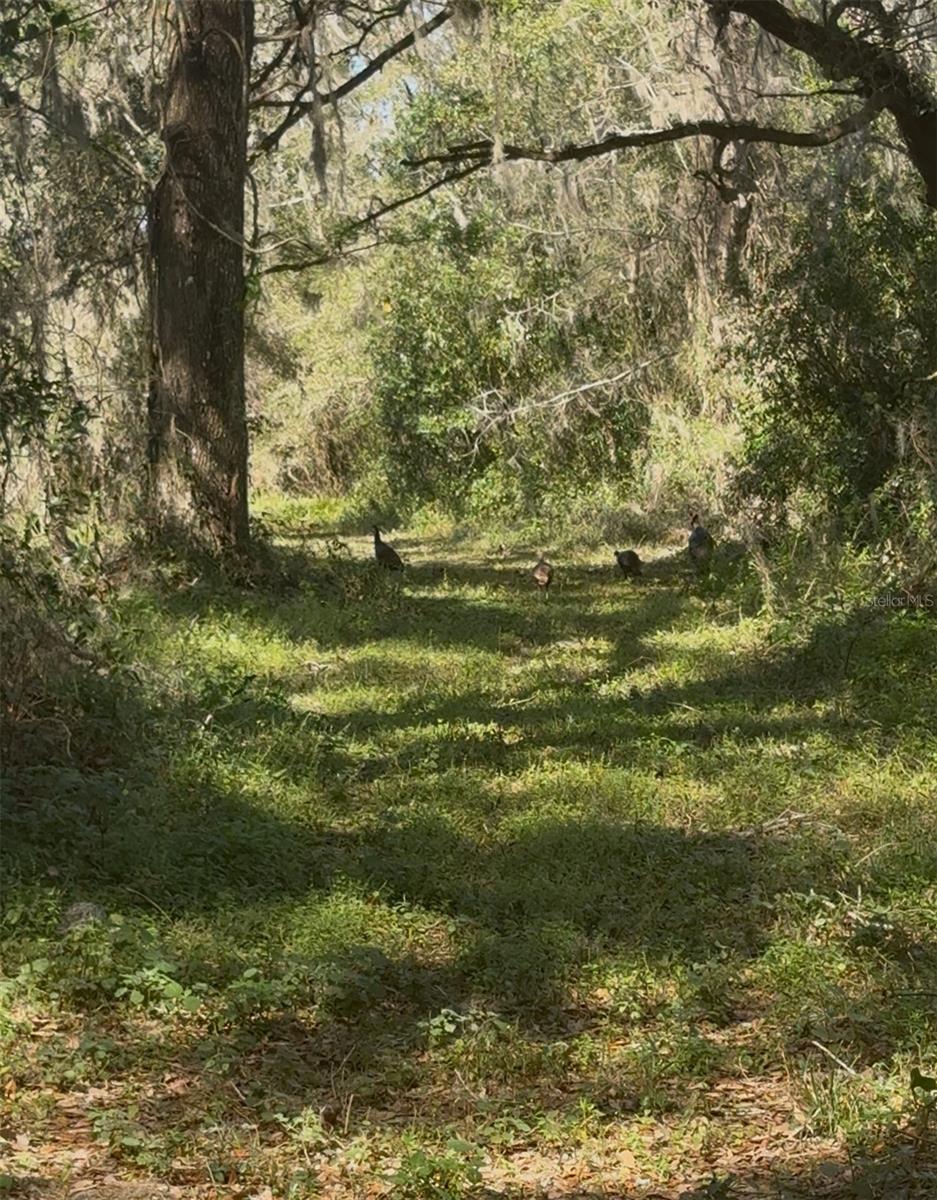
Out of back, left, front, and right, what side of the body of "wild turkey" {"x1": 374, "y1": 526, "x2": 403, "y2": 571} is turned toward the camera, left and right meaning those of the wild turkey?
left

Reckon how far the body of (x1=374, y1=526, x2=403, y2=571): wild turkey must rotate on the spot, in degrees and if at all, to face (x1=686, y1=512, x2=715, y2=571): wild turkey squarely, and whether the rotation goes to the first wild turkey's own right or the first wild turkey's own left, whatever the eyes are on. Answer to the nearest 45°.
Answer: approximately 180°

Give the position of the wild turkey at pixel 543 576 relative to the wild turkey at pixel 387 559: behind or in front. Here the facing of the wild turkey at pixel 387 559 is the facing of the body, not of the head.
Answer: behind

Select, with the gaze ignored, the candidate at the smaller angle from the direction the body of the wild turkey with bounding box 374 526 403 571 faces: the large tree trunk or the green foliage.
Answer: the large tree trunk

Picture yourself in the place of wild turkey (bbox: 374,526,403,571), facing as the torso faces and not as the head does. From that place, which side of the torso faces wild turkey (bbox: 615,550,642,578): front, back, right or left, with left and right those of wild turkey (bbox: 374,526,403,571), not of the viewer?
back
